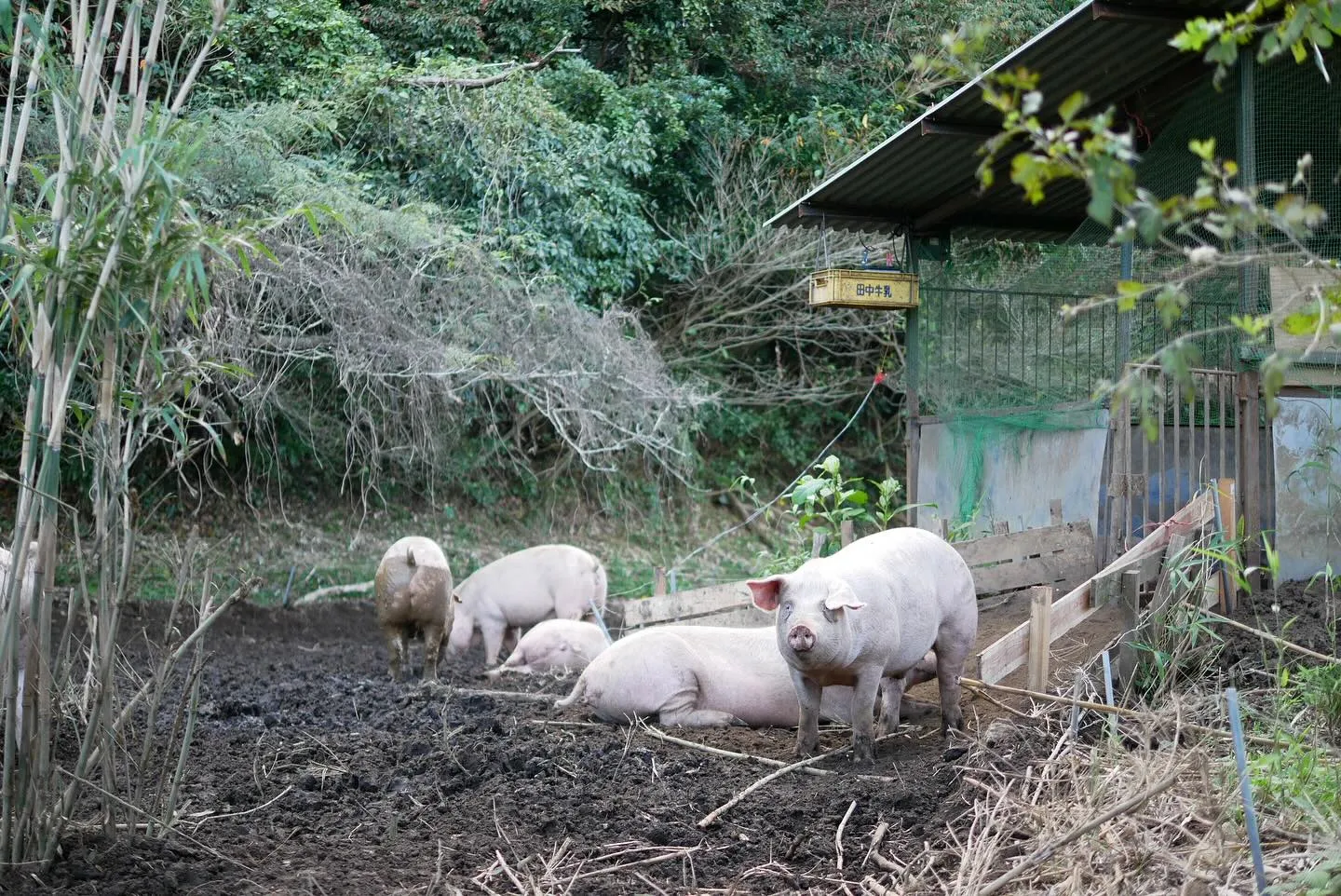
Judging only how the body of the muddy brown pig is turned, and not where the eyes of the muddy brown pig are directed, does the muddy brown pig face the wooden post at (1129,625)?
no

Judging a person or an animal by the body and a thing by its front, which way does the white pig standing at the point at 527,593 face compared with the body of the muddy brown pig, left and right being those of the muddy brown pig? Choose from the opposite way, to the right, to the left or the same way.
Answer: to the left

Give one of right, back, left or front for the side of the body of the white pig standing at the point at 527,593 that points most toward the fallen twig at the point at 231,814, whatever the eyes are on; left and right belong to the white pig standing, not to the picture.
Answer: left

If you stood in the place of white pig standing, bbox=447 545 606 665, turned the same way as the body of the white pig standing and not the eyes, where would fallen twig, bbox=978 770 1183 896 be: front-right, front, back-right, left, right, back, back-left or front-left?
left

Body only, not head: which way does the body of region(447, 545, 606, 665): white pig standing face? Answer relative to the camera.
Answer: to the viewer's left

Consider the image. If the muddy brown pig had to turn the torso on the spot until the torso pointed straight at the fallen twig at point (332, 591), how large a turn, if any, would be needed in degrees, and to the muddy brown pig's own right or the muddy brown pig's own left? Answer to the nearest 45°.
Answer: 0° — it already faces it

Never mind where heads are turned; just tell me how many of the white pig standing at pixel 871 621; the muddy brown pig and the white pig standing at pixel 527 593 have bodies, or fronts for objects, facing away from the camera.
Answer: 1

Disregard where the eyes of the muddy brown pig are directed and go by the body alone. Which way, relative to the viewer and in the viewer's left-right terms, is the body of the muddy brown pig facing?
facing away from the viewer

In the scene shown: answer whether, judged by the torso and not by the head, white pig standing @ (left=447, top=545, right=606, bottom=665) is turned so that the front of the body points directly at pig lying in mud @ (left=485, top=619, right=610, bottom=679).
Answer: no

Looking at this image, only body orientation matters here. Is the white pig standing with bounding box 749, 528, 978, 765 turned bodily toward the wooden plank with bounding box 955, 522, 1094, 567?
no

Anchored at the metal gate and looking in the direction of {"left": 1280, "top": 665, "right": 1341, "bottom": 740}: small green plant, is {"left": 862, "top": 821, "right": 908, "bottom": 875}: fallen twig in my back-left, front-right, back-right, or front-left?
front-right

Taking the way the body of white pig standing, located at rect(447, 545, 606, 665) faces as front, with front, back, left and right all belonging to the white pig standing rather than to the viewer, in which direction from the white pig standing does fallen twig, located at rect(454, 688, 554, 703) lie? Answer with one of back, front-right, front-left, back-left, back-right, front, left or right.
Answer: left

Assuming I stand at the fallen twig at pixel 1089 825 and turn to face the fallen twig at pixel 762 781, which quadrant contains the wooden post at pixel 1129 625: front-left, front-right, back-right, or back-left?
front-right

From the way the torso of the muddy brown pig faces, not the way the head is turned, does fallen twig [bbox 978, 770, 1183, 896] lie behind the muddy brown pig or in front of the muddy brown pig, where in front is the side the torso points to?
behind

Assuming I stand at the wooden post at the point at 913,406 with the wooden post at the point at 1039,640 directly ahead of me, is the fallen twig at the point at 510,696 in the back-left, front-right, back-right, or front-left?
front-right
